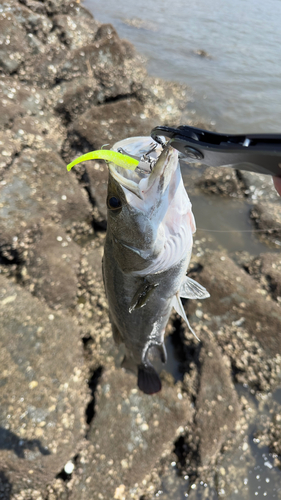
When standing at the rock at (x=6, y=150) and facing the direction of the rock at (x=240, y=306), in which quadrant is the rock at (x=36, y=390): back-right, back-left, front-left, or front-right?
front-right

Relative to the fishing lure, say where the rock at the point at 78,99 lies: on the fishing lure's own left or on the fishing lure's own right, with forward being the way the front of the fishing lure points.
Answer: on the fishing lure's own left

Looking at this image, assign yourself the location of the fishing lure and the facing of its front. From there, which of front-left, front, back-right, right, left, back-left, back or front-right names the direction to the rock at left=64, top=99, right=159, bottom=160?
left

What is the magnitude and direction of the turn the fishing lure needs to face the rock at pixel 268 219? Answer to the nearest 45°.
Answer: approximately 45° to its left

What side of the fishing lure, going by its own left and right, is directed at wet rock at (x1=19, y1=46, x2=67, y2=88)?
left

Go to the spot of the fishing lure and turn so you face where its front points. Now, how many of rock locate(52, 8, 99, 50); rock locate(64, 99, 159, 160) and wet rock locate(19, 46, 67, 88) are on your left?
3

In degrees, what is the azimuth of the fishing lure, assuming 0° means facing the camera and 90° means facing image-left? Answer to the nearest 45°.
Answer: approximately 270°

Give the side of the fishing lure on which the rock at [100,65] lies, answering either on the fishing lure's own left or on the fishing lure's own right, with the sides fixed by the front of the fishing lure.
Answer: on the fishing lure's own left
